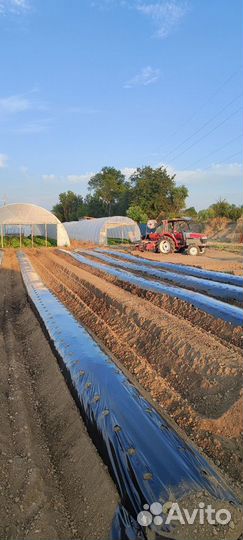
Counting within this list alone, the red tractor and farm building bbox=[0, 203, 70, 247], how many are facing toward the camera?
1

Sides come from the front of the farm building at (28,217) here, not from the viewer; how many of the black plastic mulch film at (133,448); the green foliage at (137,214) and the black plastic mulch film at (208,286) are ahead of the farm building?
2

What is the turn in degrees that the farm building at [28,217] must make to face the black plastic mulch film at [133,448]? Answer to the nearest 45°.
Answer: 0° — it already faces it

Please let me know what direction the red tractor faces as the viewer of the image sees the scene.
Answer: facing to the right of the viewer

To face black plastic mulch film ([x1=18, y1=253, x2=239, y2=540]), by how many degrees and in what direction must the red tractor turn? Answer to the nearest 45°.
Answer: approximately 90° to its right

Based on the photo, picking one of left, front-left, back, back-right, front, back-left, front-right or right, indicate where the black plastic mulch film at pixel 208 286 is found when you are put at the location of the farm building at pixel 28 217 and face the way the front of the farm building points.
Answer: front

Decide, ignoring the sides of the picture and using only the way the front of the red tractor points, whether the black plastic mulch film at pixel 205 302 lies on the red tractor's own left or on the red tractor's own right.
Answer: on the red tractor's own right

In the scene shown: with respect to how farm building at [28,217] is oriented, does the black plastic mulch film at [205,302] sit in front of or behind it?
in front

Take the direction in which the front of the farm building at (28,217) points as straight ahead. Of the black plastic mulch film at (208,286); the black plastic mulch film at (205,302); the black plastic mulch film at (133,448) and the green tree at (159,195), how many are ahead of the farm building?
3

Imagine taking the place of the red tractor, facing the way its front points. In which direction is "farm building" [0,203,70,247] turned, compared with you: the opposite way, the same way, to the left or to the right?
to the right

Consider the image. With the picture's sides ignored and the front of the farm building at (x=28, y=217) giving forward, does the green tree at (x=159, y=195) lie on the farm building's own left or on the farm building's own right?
on the farm building's own left

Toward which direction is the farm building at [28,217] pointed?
toward the camera
